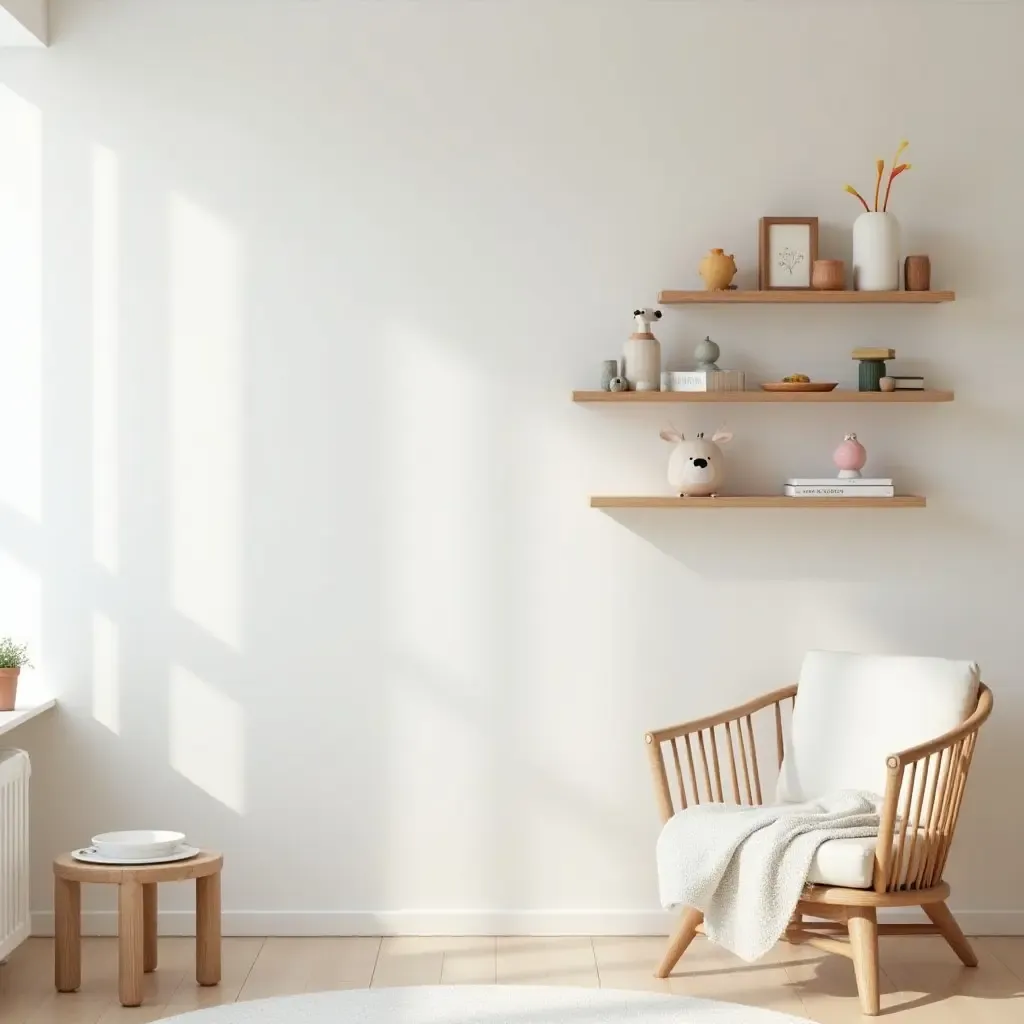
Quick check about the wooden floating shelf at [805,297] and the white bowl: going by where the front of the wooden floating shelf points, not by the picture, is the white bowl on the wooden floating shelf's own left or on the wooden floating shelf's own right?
on the wooden floating shelf's own right

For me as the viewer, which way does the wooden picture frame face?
facing the viewer

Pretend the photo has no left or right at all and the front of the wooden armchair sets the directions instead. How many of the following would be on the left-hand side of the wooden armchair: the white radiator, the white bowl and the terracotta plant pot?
0

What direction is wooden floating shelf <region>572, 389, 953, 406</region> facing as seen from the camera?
toward the camera

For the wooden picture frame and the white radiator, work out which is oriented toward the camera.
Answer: the wooden picture frame

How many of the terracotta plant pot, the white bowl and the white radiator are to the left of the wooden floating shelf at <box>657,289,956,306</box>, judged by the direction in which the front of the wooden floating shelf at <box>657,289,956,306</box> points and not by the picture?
0

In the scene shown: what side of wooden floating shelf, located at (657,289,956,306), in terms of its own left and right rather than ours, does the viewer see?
front

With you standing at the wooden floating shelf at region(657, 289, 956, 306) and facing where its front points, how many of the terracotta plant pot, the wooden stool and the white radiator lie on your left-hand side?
0

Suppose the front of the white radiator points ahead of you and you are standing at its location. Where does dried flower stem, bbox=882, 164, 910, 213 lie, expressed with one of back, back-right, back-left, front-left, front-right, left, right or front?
front

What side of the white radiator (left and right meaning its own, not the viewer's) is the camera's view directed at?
right

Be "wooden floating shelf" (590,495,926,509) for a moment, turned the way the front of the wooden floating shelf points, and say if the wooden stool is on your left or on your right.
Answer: on your right

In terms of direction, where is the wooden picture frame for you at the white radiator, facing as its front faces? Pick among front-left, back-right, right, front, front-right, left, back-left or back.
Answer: front

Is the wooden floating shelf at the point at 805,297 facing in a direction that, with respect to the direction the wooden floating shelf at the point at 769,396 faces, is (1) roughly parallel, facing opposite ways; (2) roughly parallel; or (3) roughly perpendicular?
roughly parallel

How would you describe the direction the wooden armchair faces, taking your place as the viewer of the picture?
facing the viewer and to the left of the viewer

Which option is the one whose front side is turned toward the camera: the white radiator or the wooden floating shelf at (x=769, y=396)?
the wooden floating shelf

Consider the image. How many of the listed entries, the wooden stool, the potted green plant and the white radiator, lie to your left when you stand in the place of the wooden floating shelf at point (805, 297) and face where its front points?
0
